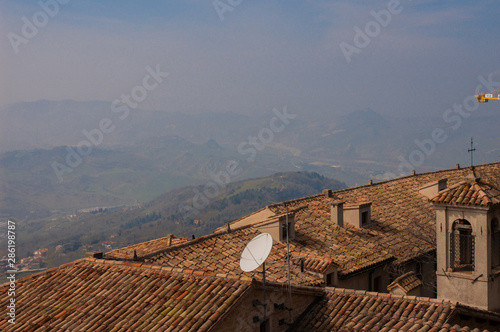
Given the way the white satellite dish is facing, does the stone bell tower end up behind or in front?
behind

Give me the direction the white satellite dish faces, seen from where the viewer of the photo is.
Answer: facing the viewer and to the left of the viewer

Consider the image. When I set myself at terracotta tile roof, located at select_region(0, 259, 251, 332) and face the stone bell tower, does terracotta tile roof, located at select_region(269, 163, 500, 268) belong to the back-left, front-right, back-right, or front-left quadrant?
front-left

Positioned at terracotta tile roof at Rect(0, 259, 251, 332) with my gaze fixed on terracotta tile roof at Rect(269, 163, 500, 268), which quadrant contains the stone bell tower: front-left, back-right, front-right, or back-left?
front-right

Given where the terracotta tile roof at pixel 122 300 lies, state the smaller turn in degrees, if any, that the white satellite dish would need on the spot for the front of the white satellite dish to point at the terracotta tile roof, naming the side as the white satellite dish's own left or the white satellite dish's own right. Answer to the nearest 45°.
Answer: approximately 45° to the white satellite dish's own right
